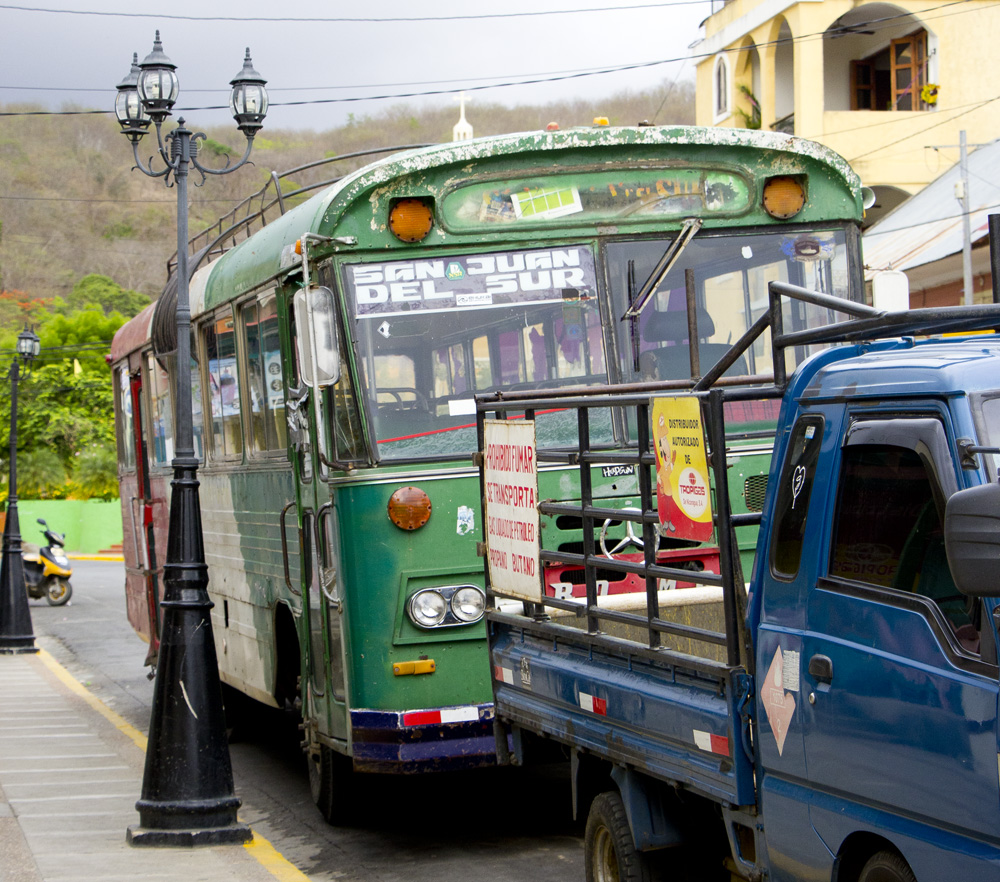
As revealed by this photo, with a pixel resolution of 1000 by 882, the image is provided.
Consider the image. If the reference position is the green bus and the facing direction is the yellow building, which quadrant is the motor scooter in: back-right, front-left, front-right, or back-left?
front-left

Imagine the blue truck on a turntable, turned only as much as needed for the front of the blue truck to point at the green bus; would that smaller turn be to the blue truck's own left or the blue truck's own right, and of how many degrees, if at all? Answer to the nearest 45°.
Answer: approximately 180°

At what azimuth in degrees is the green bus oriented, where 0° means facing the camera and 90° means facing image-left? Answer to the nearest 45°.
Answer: approximately 315°

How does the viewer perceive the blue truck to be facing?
facing the viewer and to the right of the viewer

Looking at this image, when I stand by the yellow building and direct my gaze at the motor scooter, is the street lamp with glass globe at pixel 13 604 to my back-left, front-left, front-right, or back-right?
front-left

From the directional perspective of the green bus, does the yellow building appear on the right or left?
on its left

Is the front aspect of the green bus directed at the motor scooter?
no

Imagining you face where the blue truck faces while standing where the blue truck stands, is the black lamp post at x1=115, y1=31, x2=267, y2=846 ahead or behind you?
behind

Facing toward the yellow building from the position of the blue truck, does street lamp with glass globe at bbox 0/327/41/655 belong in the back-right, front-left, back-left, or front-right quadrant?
front-left
